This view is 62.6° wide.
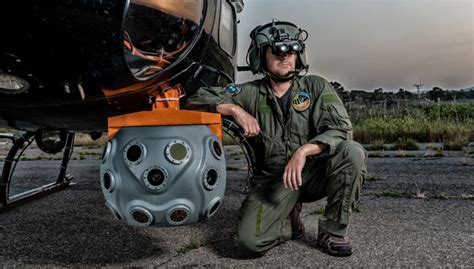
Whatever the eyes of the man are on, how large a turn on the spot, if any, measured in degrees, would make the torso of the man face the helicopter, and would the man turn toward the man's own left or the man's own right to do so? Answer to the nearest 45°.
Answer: approximately 45° to the man's own right

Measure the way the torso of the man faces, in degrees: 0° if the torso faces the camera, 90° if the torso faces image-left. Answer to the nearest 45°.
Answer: approximately 0°
